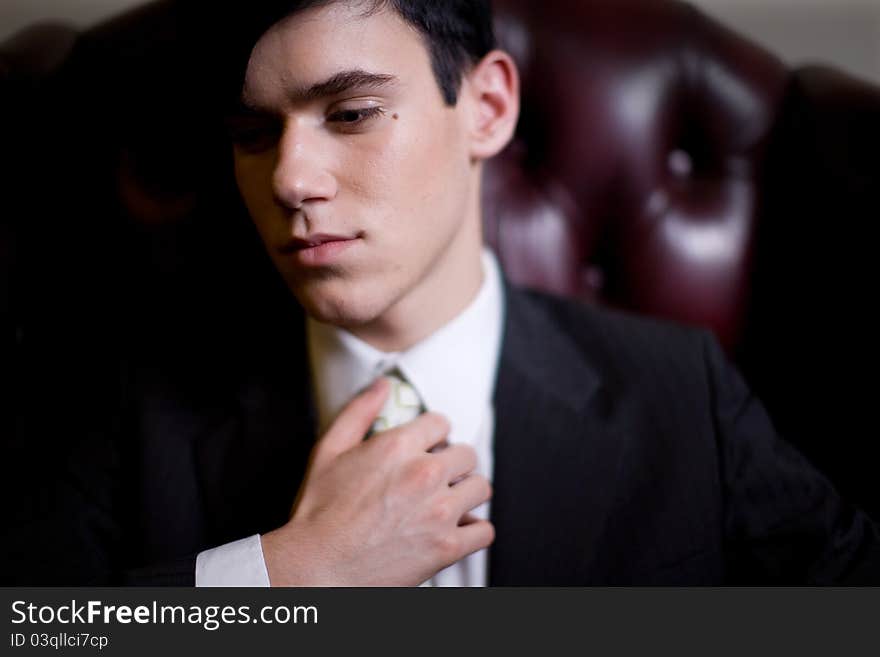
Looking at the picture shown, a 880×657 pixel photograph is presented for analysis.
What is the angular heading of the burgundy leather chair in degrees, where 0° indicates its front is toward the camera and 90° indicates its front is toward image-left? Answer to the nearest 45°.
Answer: approximately 0°
